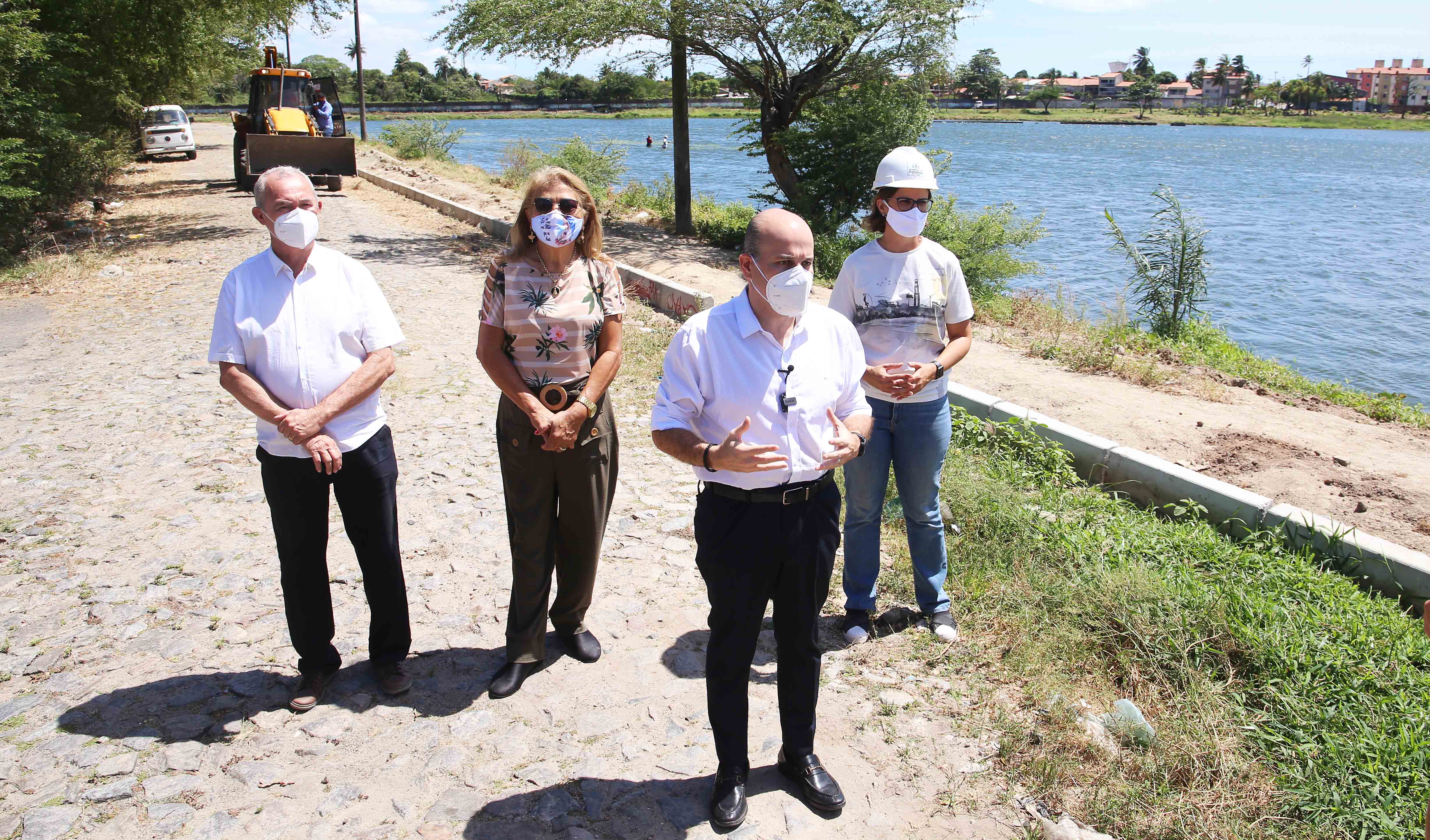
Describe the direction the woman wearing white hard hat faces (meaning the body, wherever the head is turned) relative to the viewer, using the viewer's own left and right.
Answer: facing the viewer

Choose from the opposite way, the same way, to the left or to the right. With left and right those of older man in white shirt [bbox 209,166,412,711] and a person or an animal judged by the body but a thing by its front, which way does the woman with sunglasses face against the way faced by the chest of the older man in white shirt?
the same way

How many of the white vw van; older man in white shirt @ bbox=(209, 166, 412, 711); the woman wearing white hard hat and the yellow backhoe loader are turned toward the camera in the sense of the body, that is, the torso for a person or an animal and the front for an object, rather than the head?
4

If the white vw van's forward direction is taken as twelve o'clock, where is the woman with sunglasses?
The woman with sunglasses is roughly at 12 o'clock from the white vw van.

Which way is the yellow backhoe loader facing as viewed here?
toward the camera

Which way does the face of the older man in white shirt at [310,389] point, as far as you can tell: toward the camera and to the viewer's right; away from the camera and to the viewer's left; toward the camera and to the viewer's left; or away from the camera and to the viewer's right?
toward the camera and to the viewer's right

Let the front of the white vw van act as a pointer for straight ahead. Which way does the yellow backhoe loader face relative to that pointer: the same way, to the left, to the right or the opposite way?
the same way

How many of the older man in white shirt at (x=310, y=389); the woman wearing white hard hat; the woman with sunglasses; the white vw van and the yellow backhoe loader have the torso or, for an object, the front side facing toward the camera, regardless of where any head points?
5

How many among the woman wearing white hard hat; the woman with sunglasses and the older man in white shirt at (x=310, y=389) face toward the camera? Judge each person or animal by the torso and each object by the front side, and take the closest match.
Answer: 3

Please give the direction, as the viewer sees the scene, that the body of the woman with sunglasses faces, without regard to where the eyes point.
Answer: toward the camera

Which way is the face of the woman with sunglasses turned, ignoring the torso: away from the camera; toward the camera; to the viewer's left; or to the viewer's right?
toward the camera

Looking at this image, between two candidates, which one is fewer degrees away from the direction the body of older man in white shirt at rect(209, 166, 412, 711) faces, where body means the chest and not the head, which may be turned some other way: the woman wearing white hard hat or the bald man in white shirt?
the bald man in white shirt

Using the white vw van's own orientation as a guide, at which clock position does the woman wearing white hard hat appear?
The woman wearing white hard hat is roughly at 12 o'clock from the white vw van.

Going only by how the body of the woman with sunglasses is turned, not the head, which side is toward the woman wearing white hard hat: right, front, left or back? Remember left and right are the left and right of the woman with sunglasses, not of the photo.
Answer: left
